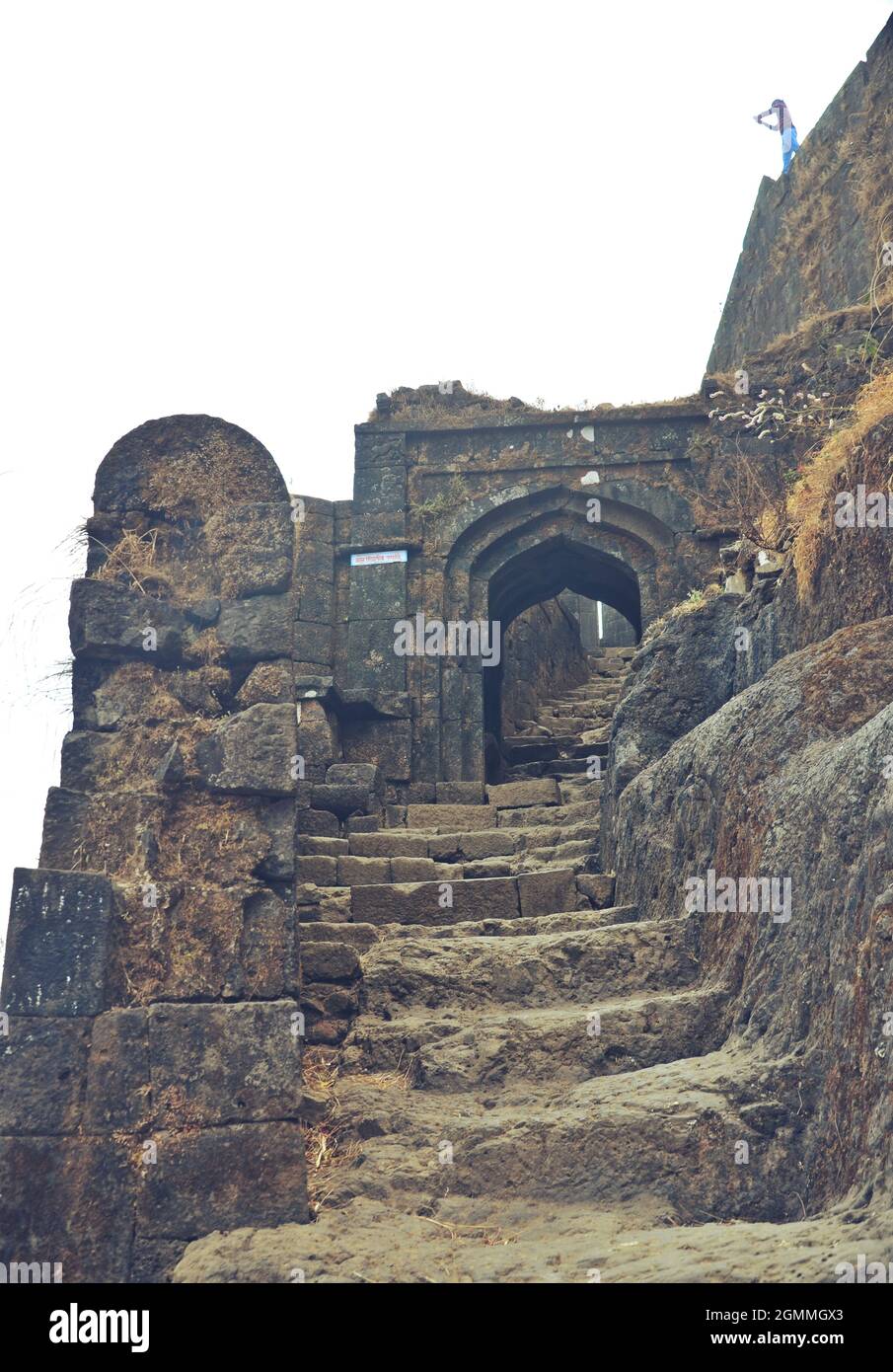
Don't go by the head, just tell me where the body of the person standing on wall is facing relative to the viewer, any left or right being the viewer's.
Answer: facing to the left of the viewer

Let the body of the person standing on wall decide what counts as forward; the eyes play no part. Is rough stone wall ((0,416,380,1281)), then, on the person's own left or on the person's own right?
on the person's own left

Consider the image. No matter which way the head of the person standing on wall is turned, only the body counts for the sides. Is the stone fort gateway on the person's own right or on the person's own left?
on the person's own left

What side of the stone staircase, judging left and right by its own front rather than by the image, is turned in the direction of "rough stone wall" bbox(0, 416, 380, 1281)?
right

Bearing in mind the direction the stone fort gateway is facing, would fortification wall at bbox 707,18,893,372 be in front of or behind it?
behind

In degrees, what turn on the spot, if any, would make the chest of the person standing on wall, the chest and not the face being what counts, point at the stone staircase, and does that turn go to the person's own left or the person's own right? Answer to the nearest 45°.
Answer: approximately 90° to the person's own left

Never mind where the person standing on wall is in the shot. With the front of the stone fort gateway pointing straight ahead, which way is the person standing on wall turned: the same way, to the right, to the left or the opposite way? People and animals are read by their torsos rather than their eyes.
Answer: to the right
